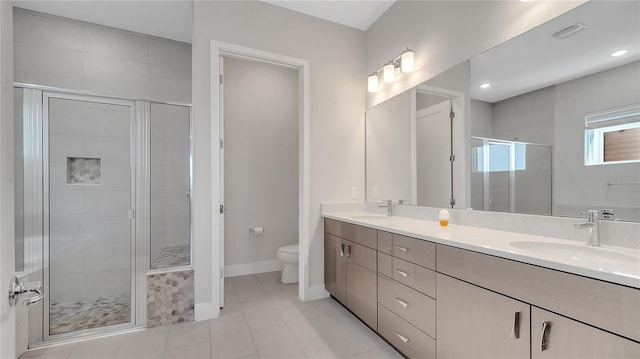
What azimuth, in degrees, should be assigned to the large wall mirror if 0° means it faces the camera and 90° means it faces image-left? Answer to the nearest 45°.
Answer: approximately 45°

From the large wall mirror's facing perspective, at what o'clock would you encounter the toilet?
The toilet is roughly at 2 o'clock from the large wall mirror.

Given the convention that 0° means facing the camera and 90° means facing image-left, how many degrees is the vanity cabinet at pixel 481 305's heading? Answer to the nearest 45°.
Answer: approximately 45°

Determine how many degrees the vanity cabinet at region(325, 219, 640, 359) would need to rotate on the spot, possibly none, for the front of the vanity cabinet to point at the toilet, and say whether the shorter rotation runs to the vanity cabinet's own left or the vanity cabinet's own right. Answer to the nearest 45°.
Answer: approximately 90° to the vanity cabinet's own right

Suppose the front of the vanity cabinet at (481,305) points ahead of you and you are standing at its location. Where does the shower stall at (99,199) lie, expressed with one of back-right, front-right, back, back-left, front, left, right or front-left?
front-right

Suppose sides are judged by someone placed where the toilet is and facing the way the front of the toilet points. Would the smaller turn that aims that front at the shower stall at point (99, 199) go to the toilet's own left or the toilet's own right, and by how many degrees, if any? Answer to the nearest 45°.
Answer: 0° — it already faces it

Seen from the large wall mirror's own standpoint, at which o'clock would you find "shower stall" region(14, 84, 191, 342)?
The shower stall is roughly at 1 o'clock from the large wall mirror.
